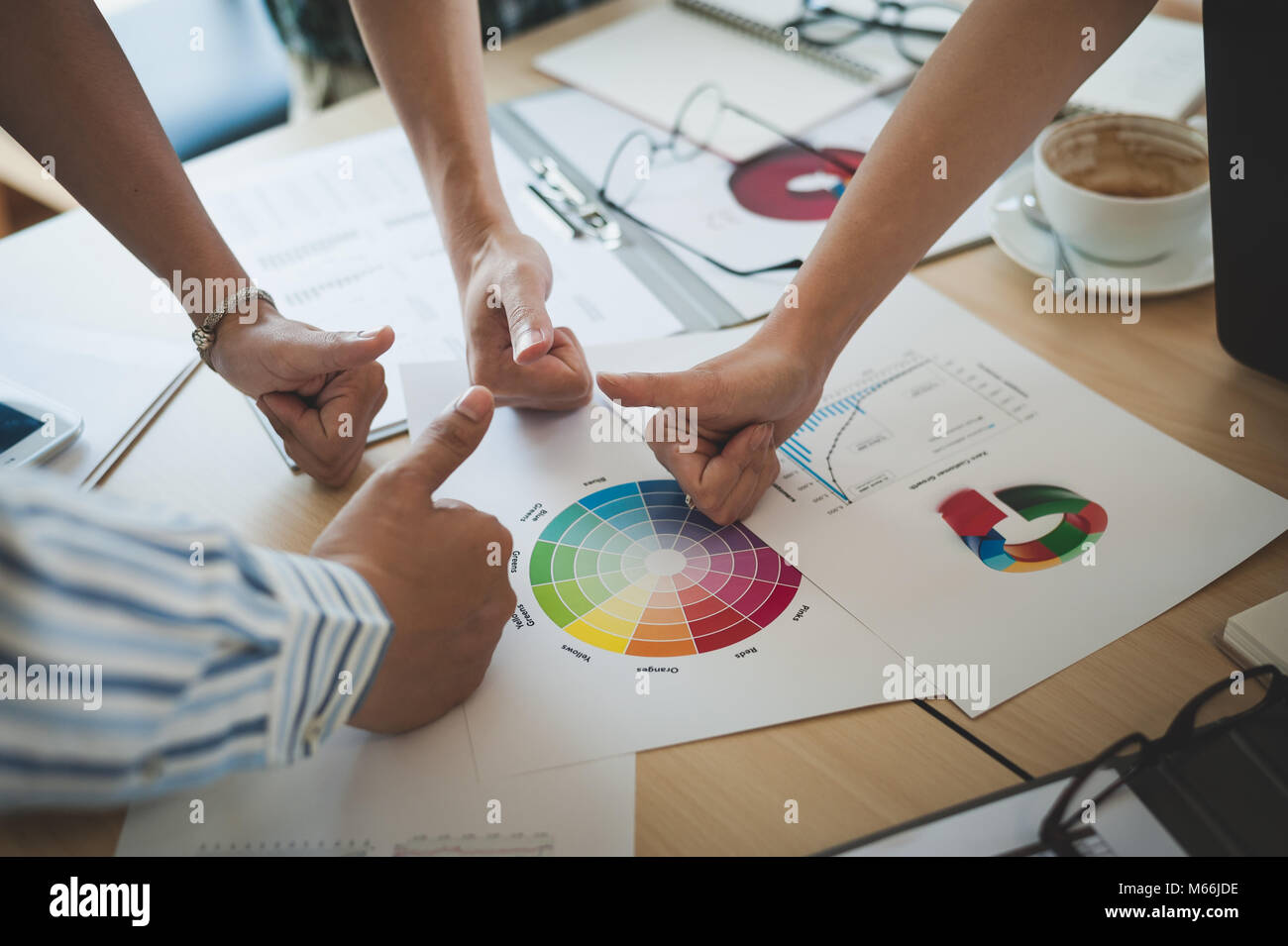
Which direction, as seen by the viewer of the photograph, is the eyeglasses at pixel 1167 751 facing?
facing away from the viewer and to the left of the viewer

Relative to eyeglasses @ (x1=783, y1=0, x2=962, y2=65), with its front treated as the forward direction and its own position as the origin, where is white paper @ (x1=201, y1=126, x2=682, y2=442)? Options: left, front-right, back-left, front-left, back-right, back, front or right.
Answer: front-right

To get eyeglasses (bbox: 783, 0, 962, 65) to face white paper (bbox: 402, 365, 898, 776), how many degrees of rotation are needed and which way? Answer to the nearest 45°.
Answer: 0° — it already faces it

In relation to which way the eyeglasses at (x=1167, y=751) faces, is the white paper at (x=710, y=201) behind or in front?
in front

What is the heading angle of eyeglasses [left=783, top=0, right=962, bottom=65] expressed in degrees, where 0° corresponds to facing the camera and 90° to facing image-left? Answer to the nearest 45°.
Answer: approximately 0°

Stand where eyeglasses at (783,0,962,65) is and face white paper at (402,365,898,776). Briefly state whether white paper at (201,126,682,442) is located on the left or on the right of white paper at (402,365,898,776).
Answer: right

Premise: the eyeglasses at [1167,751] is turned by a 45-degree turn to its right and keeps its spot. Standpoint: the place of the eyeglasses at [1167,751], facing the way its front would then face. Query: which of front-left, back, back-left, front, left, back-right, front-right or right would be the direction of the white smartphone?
left
